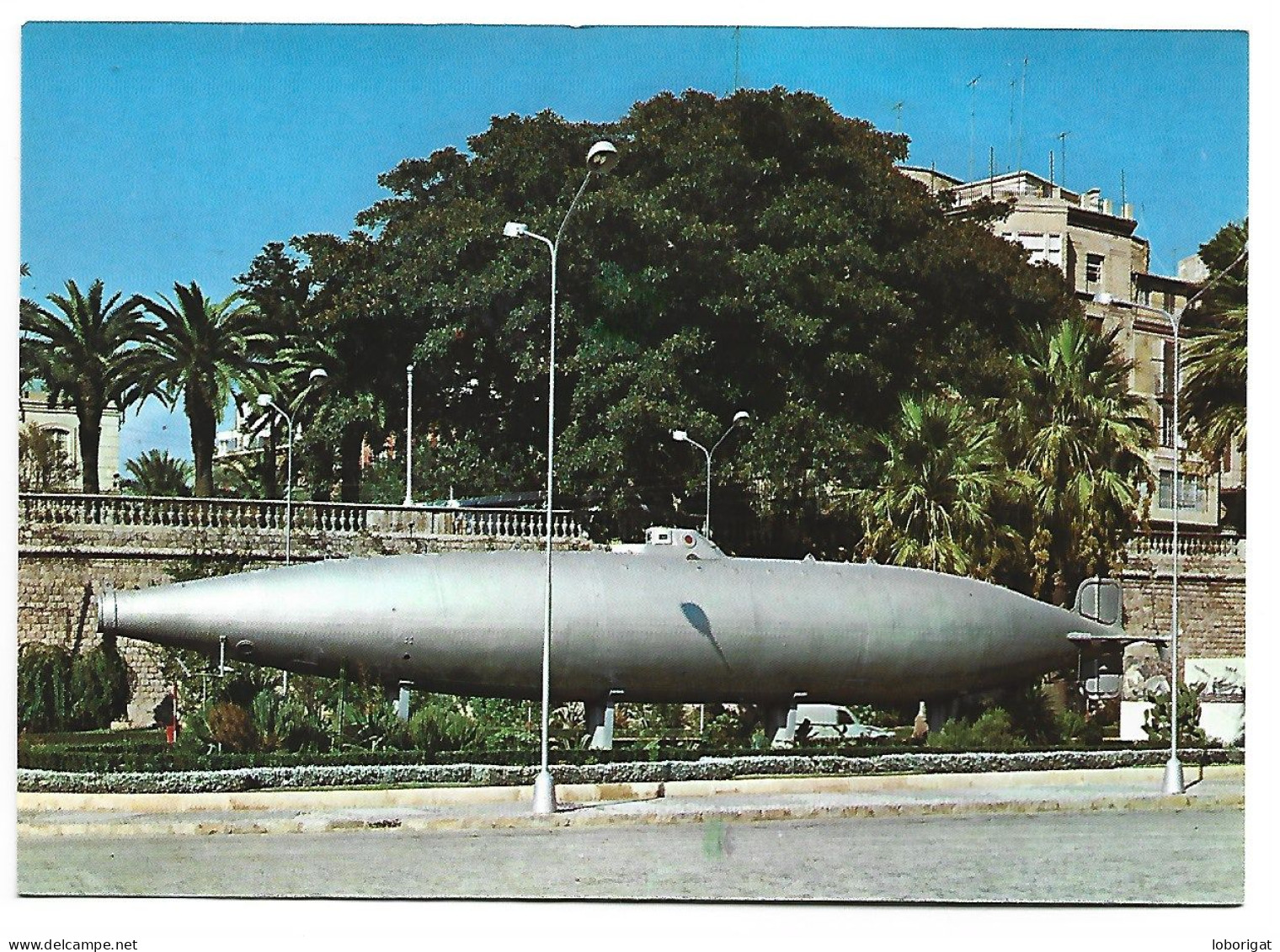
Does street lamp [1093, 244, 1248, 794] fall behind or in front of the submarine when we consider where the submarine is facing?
behind

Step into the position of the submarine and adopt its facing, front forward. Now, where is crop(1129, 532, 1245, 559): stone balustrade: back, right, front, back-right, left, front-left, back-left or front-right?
back-right

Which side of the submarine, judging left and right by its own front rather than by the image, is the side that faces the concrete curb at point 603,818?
left

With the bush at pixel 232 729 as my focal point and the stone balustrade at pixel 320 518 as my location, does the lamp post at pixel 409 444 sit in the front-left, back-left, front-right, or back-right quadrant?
back-left

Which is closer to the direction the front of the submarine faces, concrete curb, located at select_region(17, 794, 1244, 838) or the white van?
the concrete curb

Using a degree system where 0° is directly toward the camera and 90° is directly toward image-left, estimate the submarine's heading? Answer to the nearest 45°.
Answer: approximately 90°

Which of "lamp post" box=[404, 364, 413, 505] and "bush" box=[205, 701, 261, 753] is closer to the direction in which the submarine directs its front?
the bush

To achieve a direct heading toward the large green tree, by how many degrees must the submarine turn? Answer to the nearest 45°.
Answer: approximately 90° to its right

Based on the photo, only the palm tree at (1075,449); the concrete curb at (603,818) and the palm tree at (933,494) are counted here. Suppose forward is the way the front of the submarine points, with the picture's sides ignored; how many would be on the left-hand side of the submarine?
1

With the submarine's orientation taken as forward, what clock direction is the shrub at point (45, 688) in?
The shrub is roughly at 12 o'clock from the submarine.

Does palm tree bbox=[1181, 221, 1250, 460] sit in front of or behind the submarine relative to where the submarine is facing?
behind

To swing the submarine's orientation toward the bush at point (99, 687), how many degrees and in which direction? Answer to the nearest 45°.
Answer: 0° — it already faces it
